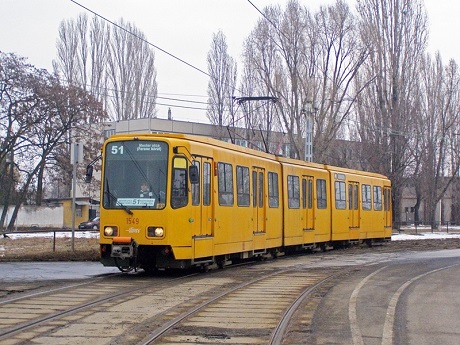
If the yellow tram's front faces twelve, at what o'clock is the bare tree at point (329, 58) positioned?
The bare tree is roughly at 5 o'clock from the yellow tram.

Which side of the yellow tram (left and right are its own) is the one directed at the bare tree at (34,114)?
right

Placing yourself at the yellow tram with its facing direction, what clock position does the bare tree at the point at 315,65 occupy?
The bare tree is roughly at 5 o'clock from the yellow tram.

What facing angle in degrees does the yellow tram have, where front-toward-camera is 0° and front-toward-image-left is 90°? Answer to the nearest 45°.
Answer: approximately 45°

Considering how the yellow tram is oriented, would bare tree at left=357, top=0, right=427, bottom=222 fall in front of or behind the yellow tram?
behind
